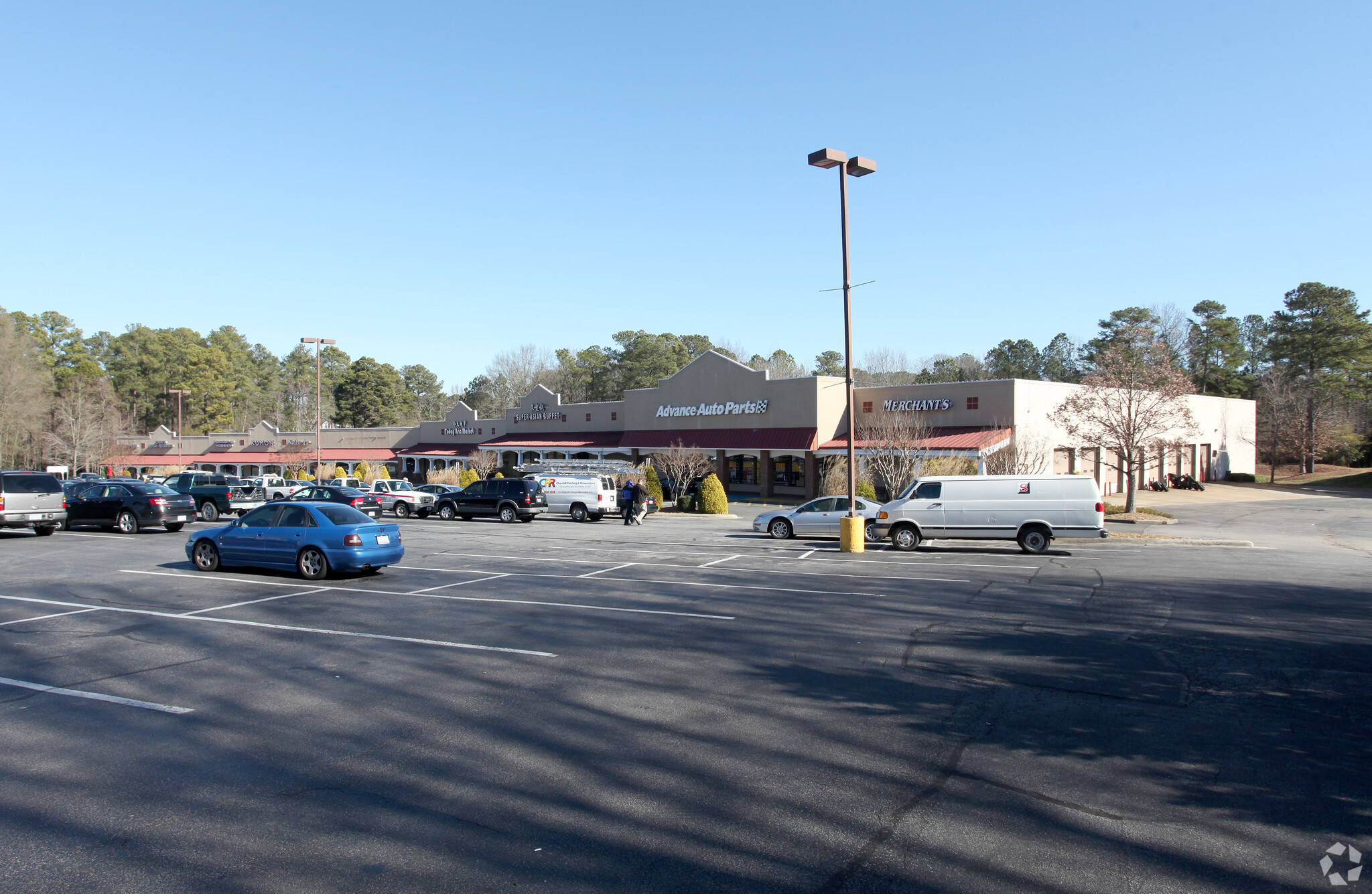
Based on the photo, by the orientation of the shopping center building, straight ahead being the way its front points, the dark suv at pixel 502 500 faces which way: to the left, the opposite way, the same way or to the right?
to the right

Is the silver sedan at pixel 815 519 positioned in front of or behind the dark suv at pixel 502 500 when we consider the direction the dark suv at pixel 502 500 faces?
behind

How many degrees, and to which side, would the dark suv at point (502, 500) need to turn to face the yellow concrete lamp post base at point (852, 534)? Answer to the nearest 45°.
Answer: approximately 180°

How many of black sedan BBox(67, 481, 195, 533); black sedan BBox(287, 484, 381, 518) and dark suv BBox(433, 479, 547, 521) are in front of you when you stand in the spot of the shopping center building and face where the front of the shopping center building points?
3

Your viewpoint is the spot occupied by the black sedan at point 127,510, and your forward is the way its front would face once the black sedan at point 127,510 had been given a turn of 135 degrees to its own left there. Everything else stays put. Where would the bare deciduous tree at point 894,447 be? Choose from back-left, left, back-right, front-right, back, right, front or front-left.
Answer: left

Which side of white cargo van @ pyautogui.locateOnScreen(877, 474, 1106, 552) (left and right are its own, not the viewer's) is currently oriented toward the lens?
left

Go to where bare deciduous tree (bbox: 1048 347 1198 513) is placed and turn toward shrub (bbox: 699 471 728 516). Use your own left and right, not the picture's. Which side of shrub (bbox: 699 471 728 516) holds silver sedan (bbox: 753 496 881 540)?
left

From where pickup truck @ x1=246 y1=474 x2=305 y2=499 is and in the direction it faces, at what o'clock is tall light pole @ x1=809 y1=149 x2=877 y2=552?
The tall light pole is roughly at 7 o'clock from the pickup truck.

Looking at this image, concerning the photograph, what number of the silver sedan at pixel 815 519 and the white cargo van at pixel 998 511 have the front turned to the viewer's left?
2

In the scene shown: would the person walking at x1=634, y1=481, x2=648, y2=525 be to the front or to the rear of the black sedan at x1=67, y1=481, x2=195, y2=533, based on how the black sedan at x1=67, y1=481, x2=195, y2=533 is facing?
to the rear

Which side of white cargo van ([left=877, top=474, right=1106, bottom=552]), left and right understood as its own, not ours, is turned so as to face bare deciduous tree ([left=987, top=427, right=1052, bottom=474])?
right
